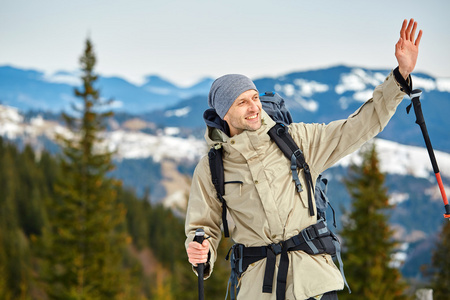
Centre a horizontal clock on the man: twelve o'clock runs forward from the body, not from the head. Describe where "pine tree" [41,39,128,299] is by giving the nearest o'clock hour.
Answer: The pine tree is roughly at 5 o'clock from the man.

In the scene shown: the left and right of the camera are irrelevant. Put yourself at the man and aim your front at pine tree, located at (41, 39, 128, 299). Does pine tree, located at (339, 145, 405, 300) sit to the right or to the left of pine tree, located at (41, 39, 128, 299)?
right

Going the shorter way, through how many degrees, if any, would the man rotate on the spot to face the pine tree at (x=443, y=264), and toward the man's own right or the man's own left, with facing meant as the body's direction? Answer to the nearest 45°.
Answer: approximately 180°

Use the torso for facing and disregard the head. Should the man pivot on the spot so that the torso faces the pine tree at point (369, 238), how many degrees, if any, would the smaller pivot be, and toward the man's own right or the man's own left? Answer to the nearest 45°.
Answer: approximately 180°

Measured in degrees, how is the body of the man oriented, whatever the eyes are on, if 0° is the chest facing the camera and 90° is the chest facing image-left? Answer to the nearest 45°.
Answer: approximately 0°

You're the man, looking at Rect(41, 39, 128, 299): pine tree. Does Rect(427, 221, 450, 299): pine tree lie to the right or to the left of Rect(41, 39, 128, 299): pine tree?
right
